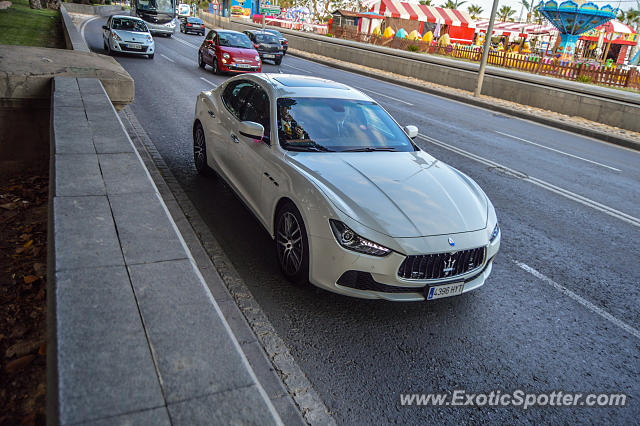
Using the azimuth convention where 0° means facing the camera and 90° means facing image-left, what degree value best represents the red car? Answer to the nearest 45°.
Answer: approximately 315°

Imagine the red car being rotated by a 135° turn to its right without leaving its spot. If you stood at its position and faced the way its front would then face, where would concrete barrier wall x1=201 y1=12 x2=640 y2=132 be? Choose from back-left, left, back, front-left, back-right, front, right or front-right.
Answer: back

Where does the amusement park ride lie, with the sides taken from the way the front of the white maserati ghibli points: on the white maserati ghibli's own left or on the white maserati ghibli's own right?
on the white maserati ghibli's own left

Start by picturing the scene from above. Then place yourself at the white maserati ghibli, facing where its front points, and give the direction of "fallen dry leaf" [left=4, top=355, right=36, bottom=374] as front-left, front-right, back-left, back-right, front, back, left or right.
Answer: right

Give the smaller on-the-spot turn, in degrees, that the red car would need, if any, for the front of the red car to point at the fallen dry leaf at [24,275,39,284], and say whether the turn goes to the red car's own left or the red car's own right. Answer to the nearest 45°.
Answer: approximately 45° to the red car's own right

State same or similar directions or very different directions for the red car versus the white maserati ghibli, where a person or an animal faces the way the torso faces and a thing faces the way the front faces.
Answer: same or similar directions

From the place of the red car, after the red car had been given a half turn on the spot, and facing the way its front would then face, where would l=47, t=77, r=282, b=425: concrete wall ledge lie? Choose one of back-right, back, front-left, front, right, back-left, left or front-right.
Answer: back-left

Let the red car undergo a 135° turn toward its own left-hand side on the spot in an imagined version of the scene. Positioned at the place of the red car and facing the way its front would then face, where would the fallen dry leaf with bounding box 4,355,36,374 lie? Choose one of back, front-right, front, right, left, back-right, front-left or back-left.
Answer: back

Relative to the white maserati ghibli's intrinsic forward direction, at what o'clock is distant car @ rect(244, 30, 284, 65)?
The distant car is roughly at 7 o'clock from the white maserati ghibli.

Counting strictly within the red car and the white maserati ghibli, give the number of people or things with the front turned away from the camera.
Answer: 0

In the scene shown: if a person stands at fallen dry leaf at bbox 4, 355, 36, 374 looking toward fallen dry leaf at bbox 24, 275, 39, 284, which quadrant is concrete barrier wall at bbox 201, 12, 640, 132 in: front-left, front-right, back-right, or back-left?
front-right

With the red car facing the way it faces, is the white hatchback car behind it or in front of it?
behind

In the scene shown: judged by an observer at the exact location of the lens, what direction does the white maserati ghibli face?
facing the viewer and to the right of the viewer

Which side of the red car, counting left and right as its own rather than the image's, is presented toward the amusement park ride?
left
